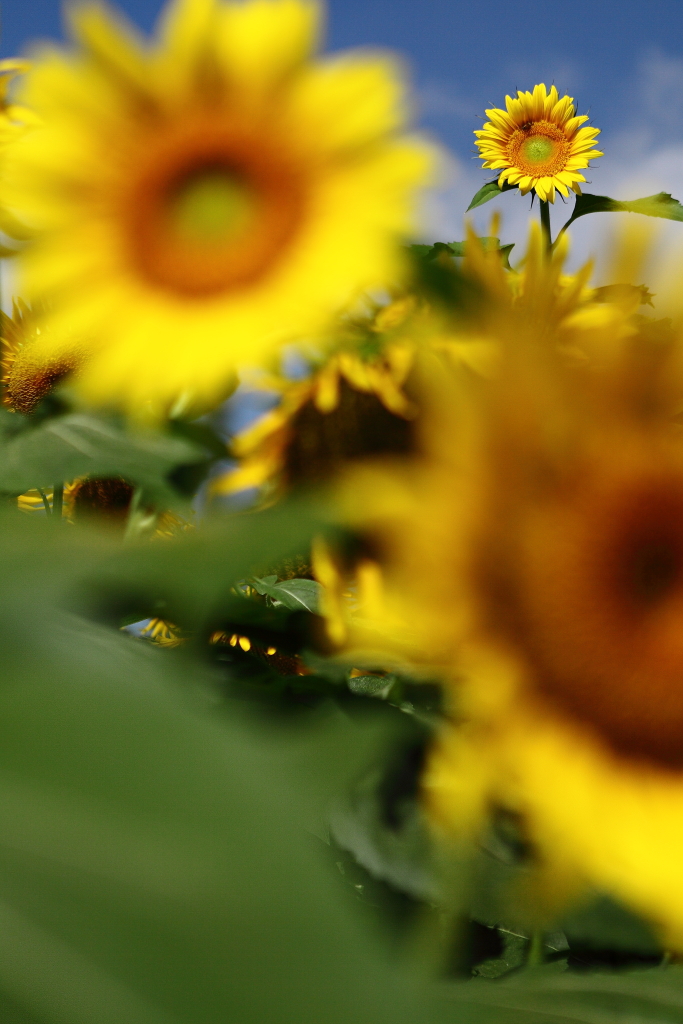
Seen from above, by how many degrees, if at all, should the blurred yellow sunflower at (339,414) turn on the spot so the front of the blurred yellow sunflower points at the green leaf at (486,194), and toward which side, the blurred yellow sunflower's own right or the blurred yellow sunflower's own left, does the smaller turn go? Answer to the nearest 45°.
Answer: approximately 180°

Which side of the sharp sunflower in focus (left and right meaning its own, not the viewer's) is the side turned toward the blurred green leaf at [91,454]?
front

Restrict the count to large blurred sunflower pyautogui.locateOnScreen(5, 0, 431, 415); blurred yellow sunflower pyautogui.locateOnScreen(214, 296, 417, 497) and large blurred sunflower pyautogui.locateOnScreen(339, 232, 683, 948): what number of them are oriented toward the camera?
3

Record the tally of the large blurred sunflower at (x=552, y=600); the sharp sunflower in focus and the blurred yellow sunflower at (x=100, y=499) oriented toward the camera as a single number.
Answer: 3

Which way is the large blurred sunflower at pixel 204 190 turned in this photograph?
toward the camera

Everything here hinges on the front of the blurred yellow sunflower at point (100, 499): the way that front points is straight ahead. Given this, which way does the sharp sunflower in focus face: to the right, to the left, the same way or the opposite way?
the same way

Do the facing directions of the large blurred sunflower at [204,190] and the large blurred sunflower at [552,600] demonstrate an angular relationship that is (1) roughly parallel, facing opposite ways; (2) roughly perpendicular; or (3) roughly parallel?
roughly parallel

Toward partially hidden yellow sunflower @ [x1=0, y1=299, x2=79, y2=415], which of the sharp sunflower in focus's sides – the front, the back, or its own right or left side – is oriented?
front

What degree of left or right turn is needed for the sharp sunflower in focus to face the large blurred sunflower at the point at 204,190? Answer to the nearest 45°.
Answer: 0° — it already faces it

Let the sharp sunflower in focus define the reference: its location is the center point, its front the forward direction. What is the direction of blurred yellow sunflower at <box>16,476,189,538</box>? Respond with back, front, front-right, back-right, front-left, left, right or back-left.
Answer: front

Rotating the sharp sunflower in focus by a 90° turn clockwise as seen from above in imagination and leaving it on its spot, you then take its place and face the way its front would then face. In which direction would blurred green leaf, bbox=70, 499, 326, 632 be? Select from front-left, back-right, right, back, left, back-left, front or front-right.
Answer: left

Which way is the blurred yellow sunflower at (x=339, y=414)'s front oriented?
toward the camera
